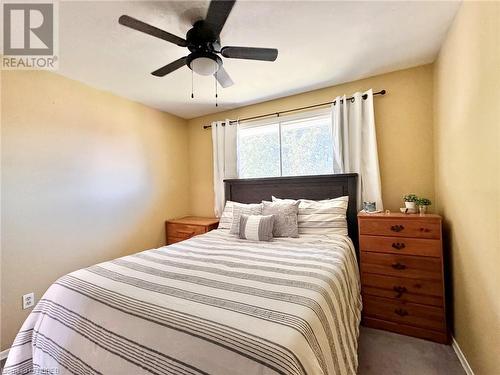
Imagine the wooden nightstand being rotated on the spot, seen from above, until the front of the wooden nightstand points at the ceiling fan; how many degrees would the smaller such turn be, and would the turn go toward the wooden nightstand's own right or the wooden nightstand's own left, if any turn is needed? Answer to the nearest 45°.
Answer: approximately 45° to the wooden nightstand's own left

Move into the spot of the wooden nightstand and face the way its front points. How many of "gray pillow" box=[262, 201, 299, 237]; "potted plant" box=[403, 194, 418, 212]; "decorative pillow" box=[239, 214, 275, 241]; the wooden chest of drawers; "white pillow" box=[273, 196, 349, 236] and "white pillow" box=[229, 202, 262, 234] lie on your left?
6

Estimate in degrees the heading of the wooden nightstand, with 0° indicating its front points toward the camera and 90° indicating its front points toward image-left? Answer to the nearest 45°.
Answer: approximately 45°

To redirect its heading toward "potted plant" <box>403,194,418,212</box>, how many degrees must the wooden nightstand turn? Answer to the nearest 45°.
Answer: approximately 90° to its left

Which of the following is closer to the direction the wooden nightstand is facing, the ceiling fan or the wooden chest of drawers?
the ceiling fan

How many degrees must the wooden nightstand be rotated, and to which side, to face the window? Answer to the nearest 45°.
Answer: approximately 135° to its left

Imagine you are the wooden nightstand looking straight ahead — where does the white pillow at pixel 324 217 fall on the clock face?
The white pillow is roughly at 9 o'clock from the wooden nightstand.

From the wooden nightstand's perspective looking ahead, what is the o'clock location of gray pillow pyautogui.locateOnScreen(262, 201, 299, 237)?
The gray pillow is roughly at 9 o'clock from the wooden nightstand.

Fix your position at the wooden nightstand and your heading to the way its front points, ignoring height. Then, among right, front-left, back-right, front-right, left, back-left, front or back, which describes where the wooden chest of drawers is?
left

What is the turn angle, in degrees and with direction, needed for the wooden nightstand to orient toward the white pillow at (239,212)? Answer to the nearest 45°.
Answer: approximately 90° to its left

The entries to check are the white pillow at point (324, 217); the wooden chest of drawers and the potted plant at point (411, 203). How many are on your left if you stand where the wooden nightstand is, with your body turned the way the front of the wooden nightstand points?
3

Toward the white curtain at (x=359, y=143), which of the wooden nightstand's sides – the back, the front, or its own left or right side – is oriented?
left
